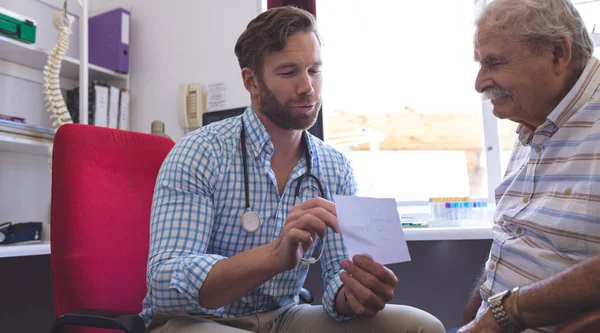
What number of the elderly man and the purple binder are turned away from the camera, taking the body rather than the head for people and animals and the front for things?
0

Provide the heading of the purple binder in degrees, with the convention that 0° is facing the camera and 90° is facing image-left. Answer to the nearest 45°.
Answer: approximately 315°

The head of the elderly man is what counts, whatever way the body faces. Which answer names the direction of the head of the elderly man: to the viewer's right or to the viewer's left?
to the viewer's left

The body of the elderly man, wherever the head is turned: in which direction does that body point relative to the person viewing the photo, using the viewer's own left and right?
facing the viewer and to the left of the viewer

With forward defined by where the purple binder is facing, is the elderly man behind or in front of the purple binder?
in front

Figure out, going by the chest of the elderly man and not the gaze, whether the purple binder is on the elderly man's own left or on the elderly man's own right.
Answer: on the elderly man's own right

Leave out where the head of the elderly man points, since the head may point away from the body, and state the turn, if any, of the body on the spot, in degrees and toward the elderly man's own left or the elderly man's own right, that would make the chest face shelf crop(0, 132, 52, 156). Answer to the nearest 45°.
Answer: approximately 45° to the elderly man's own right

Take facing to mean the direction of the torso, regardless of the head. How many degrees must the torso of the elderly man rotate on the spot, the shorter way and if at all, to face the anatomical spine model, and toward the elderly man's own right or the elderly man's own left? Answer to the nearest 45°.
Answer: approximately 45° to the elderly man's own right
